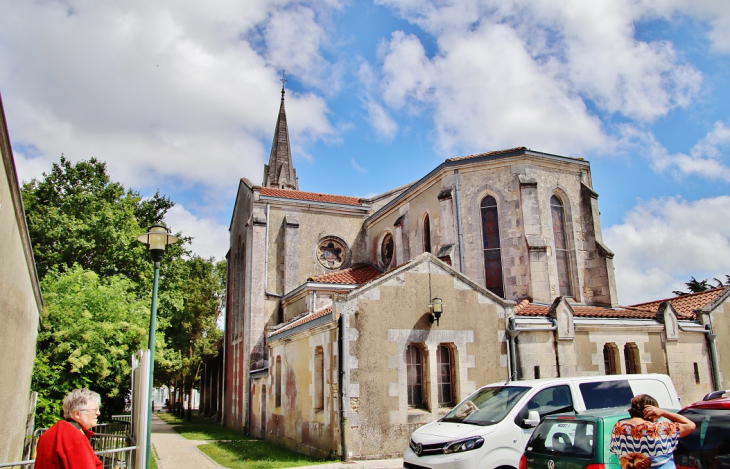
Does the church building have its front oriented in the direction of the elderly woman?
no

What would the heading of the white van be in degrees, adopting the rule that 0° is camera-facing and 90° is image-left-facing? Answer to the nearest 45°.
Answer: approximately 45°

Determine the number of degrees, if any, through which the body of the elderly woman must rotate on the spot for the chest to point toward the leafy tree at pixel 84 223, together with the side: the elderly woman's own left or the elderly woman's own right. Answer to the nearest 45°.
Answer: approximately 90° to the elderly woman's own left

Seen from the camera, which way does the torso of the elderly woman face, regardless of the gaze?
to the viewer's right

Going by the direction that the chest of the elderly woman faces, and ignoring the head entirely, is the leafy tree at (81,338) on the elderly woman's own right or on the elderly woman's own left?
on the elderly woman's own left

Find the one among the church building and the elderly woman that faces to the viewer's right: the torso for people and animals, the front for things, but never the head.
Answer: the elderly woman

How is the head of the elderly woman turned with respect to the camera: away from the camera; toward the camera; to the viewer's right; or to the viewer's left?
to the viewer's right

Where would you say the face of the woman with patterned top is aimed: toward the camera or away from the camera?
away from the camera

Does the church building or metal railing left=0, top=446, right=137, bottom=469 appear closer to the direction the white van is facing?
the metal railing

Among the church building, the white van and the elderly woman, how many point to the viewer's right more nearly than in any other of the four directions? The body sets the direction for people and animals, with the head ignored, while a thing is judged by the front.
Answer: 1

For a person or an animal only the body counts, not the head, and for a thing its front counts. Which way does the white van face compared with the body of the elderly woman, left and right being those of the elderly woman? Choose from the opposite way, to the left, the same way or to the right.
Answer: the opposite way

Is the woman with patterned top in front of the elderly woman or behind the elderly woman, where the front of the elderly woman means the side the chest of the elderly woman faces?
in front

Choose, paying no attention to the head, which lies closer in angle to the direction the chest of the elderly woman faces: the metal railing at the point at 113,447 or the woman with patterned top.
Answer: the woman with patterned top
